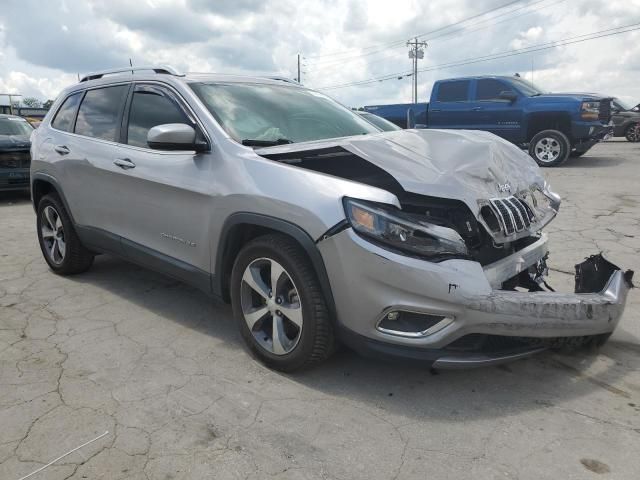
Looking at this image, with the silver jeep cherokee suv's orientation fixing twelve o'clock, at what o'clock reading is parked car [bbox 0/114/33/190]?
The parked car is roughly at 6 o'clock from the silver jeep cherokee suv.

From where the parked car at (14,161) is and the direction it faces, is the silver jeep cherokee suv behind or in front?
in front

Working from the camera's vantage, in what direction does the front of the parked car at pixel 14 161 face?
facing the viewer

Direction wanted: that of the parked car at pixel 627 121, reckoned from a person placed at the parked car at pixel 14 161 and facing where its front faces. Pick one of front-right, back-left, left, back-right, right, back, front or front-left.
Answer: left

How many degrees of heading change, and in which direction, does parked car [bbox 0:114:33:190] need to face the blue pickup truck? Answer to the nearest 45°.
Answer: approximately 90° to its left

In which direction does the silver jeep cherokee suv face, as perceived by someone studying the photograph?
facing the viewer and to the right of the viewer

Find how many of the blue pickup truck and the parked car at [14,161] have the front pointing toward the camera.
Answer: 1

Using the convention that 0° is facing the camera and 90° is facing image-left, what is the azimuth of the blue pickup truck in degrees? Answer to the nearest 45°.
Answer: approximately 270°

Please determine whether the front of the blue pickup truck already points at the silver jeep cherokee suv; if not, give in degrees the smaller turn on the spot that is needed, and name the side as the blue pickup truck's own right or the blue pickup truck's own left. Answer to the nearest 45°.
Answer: approximately 90° to the blue pickup truck's own right
